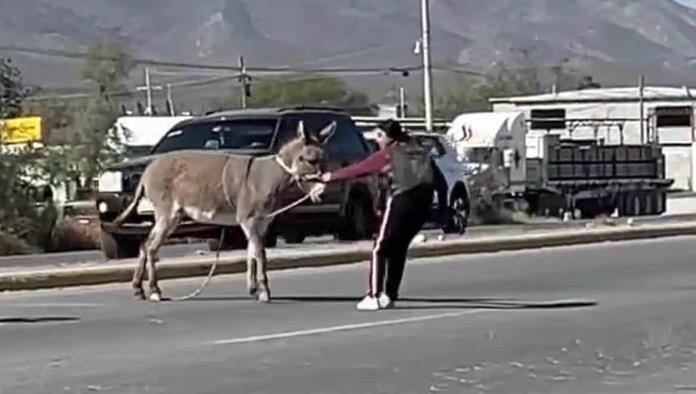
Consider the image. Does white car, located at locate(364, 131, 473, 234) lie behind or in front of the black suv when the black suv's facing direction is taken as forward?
behind

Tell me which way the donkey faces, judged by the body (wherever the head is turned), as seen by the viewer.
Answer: to the viewer's right

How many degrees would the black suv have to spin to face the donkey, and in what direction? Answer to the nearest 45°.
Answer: approximately 45° to its left

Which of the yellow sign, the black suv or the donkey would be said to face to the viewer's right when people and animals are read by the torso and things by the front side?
the donkey

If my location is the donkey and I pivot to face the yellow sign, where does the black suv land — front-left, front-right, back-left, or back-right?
front-right

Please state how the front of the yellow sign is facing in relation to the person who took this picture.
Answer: facing the viewer

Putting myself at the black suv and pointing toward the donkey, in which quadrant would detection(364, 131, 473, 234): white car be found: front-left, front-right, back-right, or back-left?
back-left

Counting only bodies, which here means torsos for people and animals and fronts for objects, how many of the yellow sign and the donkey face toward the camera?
1

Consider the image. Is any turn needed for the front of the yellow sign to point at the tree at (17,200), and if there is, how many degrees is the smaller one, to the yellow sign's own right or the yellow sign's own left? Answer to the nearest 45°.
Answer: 0° — it already faces it

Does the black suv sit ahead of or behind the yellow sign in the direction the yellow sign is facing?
ahead

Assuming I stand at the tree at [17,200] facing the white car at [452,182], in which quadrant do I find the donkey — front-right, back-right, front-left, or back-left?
front-right

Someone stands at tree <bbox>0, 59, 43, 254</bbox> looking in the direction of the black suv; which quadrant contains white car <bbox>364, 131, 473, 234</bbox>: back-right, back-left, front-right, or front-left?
front-left

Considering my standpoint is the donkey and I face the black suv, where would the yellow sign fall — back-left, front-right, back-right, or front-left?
front-left

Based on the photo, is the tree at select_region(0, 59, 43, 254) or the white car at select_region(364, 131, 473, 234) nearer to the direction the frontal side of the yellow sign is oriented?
the tree
